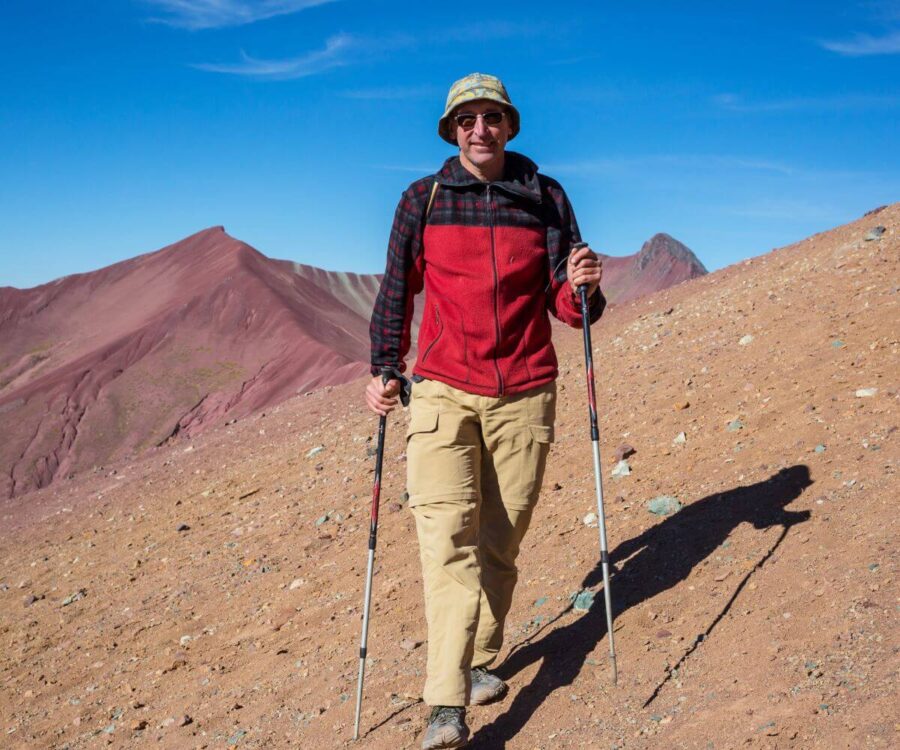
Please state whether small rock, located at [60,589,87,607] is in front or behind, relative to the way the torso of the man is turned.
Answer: behind

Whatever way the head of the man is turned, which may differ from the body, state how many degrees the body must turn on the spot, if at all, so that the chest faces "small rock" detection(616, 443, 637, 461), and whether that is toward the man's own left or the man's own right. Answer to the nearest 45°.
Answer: approximately 180°

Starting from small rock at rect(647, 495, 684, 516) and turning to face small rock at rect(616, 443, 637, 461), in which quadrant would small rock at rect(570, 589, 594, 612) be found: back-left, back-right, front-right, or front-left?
back-left

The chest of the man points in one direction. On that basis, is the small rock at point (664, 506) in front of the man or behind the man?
behind

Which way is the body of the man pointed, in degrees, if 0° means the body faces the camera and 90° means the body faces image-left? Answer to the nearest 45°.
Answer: approximately 0°

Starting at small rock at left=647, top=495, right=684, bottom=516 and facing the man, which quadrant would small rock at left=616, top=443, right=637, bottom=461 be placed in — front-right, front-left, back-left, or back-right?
back-right
